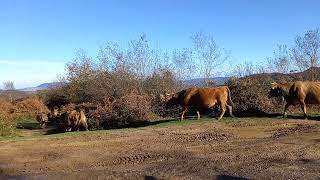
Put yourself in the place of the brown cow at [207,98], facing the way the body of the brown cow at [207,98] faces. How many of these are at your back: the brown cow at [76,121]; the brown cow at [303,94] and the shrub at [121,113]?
1

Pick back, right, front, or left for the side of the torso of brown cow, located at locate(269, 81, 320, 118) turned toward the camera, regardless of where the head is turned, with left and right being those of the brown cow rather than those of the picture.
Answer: left

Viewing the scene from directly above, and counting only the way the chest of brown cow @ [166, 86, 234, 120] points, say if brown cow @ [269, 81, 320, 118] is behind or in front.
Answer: behind

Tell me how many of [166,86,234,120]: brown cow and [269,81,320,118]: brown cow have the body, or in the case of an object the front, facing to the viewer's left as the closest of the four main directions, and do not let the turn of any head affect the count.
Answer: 2

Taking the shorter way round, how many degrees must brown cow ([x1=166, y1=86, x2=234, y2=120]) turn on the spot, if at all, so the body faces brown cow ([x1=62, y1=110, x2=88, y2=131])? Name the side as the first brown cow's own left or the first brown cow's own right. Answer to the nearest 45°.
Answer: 0° — it already faces it

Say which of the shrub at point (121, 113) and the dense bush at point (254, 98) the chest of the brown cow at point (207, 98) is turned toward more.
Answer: the shrub

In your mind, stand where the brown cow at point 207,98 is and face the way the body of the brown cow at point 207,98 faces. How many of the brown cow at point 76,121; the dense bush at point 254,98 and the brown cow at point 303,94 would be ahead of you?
1

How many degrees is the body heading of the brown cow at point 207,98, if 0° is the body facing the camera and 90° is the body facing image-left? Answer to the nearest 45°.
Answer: approximately 90°

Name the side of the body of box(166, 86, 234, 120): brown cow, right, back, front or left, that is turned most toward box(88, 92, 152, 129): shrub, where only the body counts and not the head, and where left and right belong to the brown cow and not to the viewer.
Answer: front

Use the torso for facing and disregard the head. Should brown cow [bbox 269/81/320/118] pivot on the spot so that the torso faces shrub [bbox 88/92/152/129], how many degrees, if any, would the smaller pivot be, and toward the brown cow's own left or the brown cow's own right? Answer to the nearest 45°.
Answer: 0° — it already faces it

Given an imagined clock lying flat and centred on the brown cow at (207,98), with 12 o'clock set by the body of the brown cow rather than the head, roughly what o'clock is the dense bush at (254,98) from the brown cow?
The dense bush is roughly at 5 o'clock from the brown cow.
